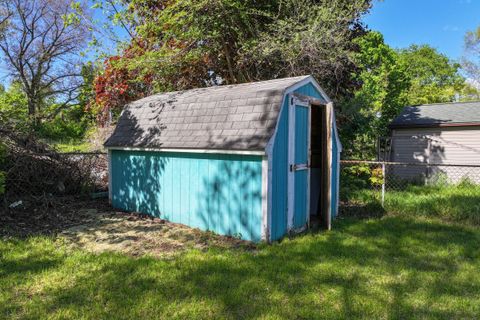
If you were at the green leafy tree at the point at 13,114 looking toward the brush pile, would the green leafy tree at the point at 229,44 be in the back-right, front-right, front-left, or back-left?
front-left

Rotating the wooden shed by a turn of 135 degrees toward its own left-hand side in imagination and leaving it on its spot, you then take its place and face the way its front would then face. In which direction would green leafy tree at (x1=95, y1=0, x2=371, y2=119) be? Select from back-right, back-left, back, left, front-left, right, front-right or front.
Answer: front

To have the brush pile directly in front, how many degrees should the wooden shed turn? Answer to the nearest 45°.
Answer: approximately 180°

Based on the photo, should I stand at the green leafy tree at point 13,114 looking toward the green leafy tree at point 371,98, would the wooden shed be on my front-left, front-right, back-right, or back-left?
front-right

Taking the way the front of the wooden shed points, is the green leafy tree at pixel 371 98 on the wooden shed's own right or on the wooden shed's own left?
on the wooden shed's own left

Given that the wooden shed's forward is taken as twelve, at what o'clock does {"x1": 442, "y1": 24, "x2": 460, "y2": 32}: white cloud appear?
The white cloud is roughly at 9 o'clock from the wooden shed.

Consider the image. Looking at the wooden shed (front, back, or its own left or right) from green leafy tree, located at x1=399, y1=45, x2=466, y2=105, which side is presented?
left

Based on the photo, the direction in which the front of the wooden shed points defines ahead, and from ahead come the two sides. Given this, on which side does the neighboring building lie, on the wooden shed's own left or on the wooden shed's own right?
on the wooden shed's own left
